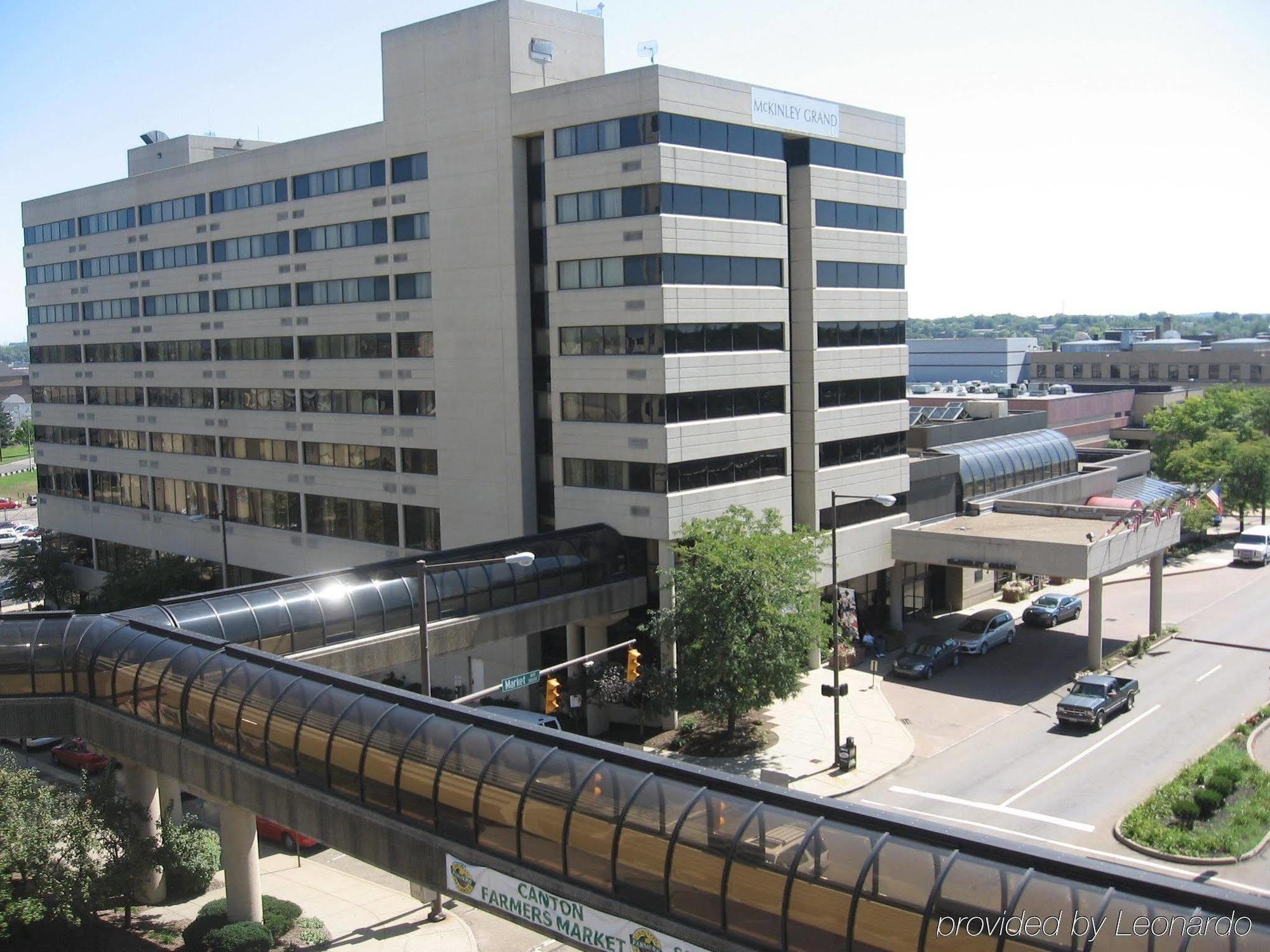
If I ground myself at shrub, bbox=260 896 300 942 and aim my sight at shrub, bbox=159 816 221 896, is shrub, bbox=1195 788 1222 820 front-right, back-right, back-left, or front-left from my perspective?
back-right

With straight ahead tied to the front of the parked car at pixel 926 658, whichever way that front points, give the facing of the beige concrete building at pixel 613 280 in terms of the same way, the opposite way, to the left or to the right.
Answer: to the left

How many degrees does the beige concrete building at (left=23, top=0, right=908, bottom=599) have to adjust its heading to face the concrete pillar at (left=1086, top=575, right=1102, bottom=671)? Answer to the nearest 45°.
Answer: approximately 45° to its left

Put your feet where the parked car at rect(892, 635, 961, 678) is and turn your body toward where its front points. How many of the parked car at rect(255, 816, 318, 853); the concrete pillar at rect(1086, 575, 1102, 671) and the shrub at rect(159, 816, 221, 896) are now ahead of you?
2

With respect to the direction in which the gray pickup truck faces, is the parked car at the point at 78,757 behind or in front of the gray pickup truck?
in front

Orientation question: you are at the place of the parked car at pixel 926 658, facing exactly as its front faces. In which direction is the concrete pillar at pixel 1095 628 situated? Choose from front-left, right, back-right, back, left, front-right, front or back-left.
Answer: back-left

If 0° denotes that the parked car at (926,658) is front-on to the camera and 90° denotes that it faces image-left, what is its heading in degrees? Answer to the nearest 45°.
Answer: approximately 45°

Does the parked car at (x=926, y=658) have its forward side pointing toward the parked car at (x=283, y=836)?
yes

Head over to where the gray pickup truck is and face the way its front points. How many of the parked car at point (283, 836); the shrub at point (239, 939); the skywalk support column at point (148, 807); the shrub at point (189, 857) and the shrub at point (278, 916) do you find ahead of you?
5

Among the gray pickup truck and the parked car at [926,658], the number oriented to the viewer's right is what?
0

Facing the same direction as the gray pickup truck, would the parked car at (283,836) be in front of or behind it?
in front

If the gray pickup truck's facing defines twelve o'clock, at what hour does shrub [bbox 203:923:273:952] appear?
The shrub is roughly at 12 o'clock from the gray pickup truck.

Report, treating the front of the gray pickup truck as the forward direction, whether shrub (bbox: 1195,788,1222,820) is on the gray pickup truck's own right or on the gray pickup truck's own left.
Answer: on the gray pickup truck's own left

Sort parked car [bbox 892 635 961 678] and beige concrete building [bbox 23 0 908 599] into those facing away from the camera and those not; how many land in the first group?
0
